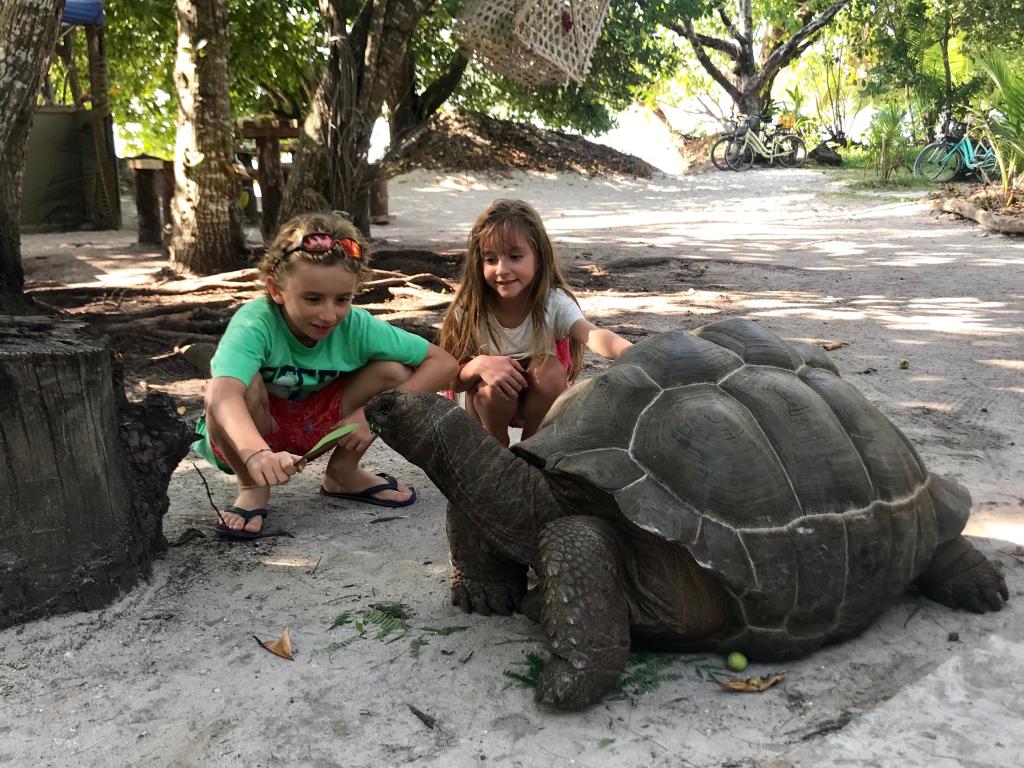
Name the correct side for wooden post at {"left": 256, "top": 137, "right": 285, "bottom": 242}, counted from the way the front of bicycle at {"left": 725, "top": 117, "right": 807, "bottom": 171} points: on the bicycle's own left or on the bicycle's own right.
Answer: on the bicycle's own left

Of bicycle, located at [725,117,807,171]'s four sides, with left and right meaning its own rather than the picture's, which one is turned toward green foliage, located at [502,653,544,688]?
left

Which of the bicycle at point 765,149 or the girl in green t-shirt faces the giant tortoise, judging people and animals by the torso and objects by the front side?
the girl in green t-shirt

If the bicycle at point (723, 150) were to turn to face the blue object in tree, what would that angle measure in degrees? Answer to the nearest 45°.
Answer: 0° — it already faces it

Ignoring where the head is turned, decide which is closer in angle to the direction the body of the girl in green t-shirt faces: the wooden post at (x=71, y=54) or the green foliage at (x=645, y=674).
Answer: the green foliage

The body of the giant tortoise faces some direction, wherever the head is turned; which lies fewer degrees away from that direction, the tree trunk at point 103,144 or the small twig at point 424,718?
the small twig

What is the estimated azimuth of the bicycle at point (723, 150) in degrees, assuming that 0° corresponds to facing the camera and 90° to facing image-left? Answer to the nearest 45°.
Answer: approximately 45°

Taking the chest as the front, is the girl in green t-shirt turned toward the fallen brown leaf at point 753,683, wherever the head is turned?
yes

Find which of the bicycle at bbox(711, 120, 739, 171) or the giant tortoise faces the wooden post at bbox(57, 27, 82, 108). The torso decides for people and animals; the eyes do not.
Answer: the bicycle

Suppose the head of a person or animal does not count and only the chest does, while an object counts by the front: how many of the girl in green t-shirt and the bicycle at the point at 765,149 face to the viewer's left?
1

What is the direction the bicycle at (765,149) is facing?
to the viewer's left

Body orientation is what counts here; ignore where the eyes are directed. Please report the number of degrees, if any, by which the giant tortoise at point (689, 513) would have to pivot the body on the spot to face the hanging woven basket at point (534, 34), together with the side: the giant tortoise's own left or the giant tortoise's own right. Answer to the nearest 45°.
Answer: approximately 135° to the giant tortoise's own right

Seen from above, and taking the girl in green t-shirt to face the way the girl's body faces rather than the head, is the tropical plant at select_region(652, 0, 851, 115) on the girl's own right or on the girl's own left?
on the girl's own left
